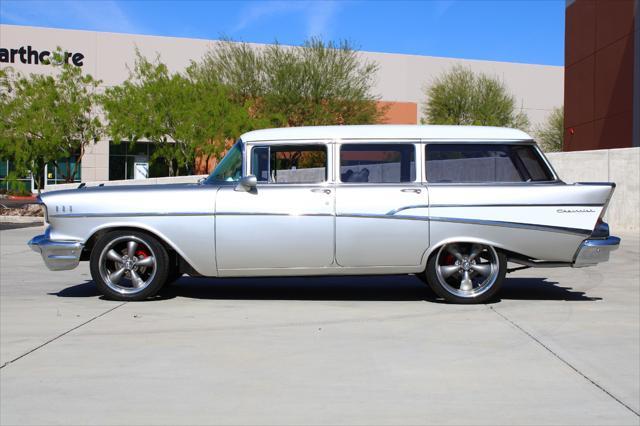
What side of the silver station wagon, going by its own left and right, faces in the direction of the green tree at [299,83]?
right

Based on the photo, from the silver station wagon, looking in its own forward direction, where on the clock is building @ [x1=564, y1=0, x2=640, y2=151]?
The building is roughly at 4 o'clock from the silver station wagon.

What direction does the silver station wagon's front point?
to the viewer's left

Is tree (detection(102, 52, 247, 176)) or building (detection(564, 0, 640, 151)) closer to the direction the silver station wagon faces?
the tree

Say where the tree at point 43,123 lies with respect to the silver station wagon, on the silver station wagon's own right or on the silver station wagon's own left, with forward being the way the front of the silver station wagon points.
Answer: on the silver station wagon's own right

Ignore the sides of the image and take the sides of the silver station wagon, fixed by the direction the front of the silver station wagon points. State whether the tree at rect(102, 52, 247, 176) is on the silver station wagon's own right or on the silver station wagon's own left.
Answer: on the silver station wagon's own right

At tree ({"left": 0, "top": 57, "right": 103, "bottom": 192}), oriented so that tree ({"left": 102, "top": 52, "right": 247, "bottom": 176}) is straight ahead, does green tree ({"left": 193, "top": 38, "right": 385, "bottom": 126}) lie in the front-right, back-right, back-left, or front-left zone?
front-left

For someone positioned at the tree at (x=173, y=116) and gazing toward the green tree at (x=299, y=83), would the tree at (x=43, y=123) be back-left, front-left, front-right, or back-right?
back-left

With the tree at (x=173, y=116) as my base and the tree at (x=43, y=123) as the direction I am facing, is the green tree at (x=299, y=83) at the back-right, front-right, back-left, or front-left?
back-right
